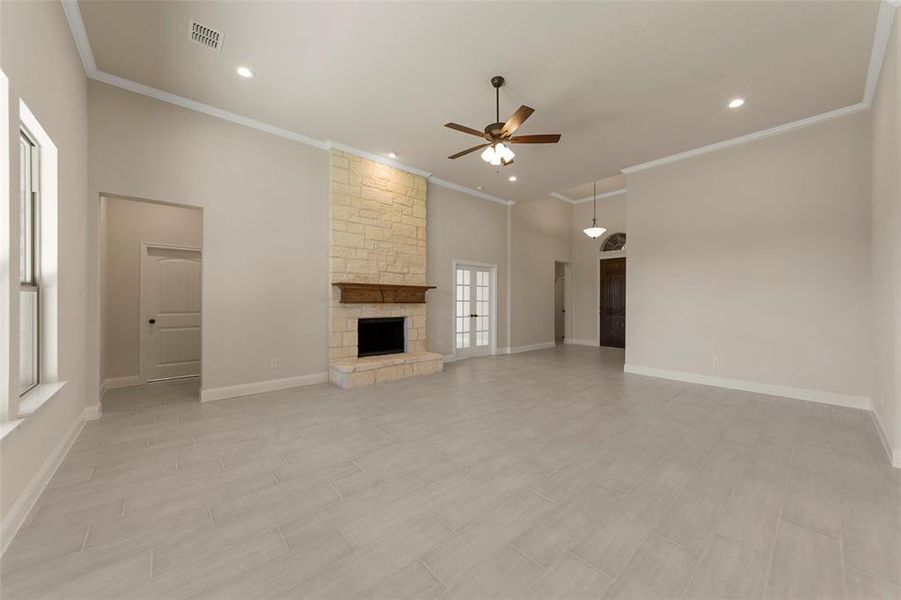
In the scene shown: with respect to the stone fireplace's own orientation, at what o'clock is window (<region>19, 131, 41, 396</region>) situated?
The window is roughly at 3 o'clock from the stone fireplace.

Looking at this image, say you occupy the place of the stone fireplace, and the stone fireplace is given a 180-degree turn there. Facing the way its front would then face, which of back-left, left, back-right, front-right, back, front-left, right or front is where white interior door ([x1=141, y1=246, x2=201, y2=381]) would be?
front-left

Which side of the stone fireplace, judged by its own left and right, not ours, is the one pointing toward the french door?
left

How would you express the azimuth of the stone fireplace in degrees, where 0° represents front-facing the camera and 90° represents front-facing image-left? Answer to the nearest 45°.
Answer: approximately 315°

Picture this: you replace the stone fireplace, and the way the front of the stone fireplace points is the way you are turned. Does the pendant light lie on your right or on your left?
on your left

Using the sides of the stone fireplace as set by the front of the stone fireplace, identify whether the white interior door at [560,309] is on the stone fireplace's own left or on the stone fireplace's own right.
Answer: on the stone fireplace's own left
